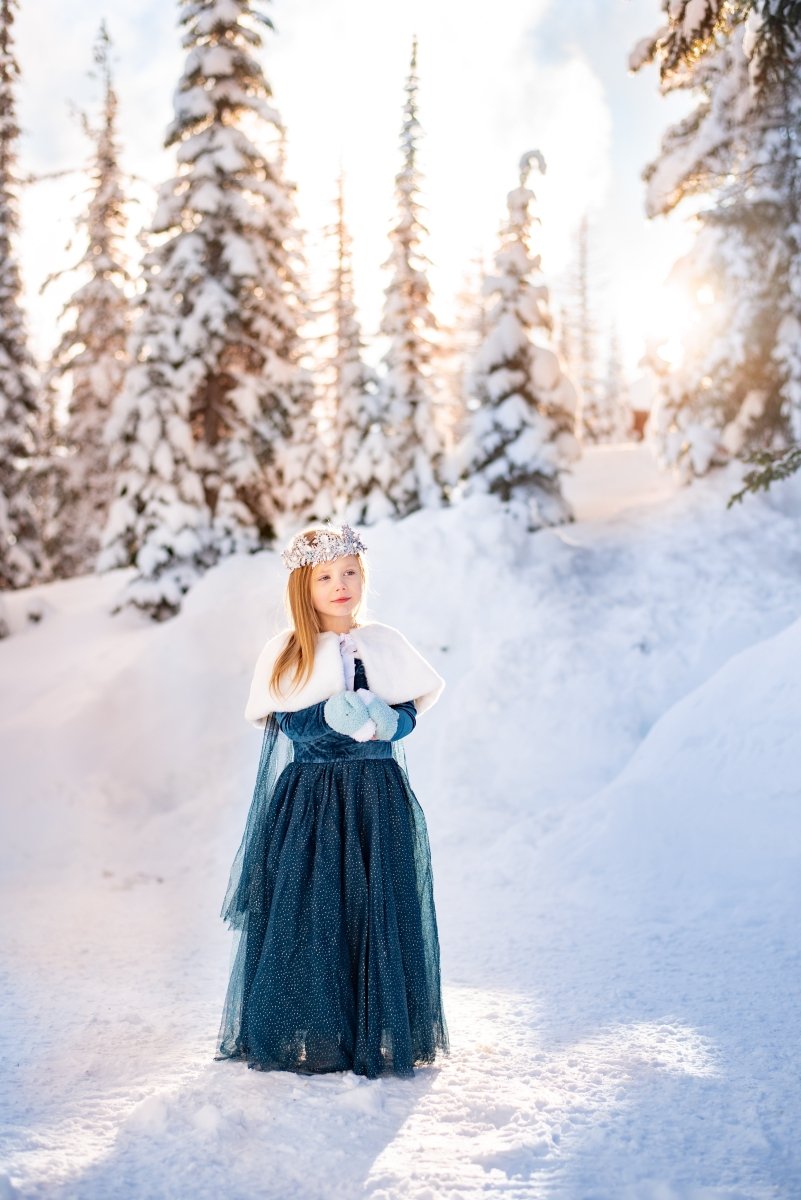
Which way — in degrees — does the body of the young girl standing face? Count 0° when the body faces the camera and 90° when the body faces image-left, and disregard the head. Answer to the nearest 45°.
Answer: approximately 0°

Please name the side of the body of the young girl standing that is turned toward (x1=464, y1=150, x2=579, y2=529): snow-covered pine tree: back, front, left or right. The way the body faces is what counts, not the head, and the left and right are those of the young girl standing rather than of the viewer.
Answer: back

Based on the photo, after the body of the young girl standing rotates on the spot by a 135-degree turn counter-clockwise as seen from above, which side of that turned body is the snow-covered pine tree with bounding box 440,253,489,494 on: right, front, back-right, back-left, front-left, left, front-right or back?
front-left

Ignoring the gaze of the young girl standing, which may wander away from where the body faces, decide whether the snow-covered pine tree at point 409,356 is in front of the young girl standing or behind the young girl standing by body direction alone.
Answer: behind

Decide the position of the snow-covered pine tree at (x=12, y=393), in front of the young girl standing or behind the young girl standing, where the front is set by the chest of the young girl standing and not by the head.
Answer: behind

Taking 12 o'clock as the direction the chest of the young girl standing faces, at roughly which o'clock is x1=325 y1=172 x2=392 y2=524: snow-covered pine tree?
The snow-covered pine tree is roughly at 6 o'clock from the young girl standing.

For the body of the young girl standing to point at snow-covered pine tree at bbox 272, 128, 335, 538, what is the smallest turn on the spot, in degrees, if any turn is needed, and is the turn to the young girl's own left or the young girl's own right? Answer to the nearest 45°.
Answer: approximately 180°

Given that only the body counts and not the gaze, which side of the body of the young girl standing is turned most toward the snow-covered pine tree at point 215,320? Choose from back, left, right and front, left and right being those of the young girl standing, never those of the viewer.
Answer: back

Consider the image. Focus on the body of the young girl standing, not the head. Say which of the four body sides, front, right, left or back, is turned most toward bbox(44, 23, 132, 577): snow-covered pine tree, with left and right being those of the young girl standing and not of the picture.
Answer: back

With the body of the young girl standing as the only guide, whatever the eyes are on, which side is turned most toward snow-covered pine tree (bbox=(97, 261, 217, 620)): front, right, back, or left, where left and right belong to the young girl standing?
back
